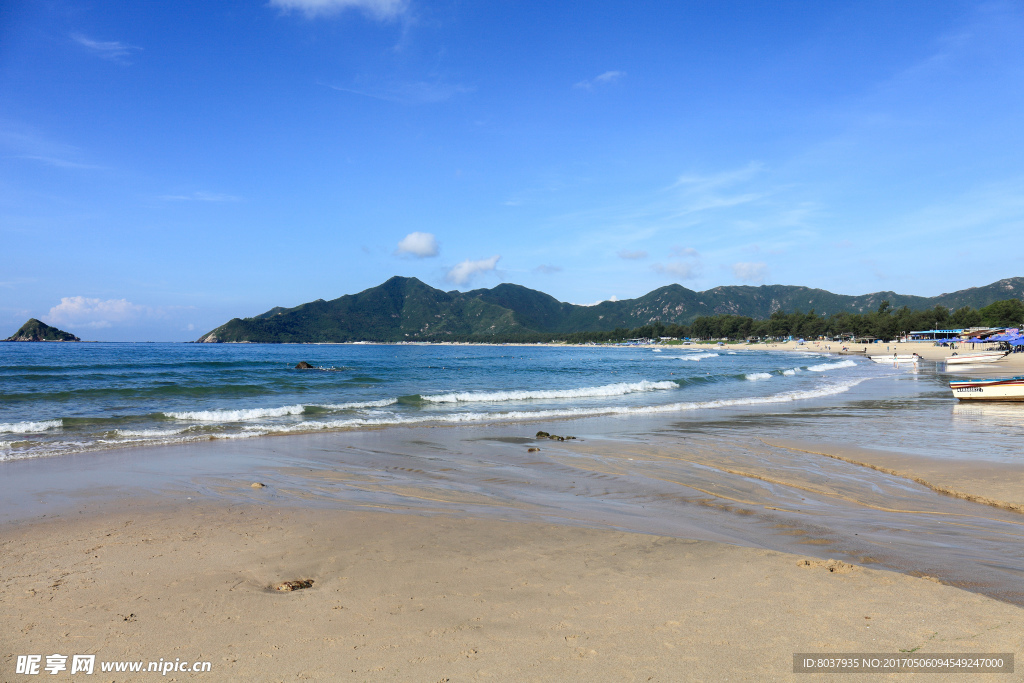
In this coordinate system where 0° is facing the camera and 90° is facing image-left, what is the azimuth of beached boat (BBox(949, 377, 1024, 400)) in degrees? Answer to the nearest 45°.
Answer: approximately 90°
